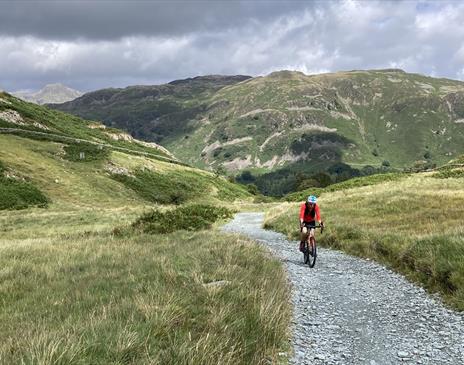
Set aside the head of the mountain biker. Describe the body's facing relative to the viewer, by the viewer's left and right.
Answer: facing the viewer

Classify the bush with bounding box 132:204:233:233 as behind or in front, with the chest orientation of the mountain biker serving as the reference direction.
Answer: behind
